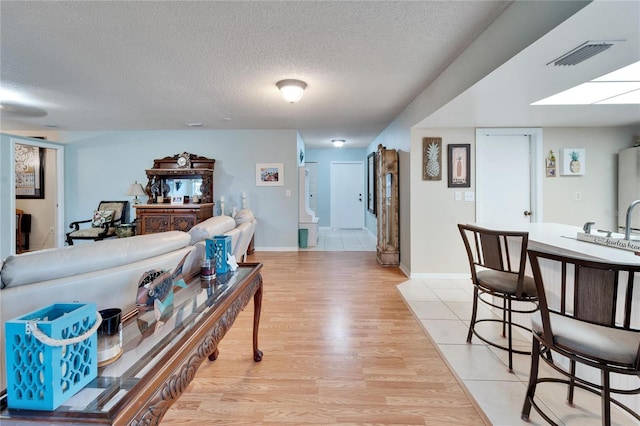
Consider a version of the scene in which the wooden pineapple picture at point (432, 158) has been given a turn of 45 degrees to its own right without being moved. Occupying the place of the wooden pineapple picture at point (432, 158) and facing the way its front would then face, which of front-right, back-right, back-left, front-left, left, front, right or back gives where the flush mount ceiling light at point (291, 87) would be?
front

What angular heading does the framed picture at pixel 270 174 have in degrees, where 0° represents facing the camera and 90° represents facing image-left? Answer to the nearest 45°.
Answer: approximately 0°

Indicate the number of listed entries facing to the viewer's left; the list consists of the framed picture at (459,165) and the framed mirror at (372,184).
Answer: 1

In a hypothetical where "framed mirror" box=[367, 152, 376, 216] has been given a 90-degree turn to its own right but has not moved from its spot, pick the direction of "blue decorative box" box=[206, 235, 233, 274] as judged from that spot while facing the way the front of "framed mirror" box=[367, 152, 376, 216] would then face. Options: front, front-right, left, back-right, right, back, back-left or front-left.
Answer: back

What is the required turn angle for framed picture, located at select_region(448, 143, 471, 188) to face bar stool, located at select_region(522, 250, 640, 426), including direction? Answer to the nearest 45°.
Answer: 0° — it already faces it

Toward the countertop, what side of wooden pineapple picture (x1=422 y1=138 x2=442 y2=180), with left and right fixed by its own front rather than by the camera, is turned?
front

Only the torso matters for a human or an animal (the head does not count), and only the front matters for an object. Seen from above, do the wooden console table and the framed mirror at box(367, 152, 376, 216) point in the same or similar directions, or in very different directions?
very different directions

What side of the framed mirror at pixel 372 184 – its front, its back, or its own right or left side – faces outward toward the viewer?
left

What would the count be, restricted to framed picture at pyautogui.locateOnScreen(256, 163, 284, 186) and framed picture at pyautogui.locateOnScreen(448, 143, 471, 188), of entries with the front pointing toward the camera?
2
